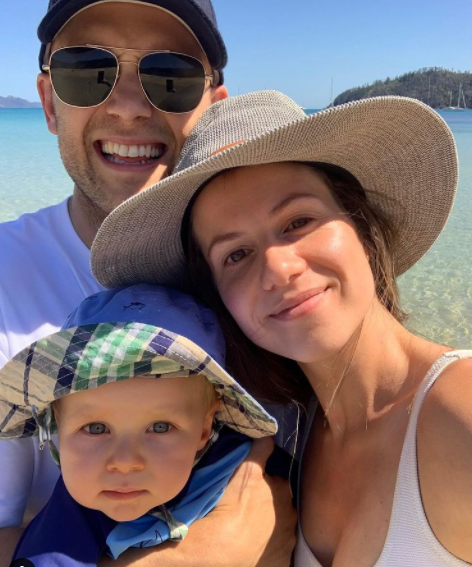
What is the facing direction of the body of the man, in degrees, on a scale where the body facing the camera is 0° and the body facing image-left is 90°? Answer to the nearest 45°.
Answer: approximately 0°
